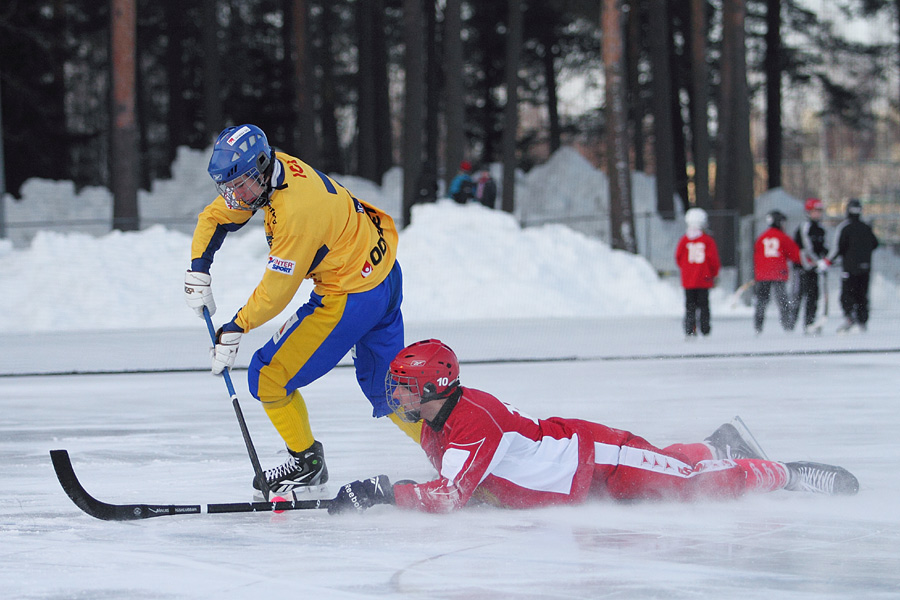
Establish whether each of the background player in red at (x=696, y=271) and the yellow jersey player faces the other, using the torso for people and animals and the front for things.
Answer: no

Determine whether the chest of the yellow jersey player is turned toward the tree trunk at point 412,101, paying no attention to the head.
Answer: no

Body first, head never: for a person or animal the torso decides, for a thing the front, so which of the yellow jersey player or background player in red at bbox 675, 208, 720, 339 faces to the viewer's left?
the yellow jersey player

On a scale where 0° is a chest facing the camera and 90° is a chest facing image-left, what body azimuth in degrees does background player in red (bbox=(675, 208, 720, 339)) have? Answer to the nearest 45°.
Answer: approximately 180°

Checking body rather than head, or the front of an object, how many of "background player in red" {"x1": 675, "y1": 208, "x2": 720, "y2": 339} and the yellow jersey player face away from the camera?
1

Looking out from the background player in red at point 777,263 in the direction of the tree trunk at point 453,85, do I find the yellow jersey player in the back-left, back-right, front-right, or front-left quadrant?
back-left

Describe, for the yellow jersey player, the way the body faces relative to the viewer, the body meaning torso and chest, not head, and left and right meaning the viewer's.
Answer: facing to the left of the viewer

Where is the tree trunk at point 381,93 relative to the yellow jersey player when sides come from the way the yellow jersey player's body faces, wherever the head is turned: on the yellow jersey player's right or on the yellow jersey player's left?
on the yellow jersey player's right

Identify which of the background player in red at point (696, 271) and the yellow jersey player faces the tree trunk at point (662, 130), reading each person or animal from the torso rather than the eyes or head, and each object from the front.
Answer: the background player in red

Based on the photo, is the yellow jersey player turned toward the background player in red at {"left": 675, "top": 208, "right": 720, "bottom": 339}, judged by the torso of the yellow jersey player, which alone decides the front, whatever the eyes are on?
no

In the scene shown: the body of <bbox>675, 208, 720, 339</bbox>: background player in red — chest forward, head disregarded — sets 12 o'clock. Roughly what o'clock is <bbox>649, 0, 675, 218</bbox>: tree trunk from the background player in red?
The tree trunk is roughly at 12 o'clock from the background player in red.

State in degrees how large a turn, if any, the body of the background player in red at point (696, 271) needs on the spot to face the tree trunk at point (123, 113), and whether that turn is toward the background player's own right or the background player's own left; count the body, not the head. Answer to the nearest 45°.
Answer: approximately 45° to the background player's own left

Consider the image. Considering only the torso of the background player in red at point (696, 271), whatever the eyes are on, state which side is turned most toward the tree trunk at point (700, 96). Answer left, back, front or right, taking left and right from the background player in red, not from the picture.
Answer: front

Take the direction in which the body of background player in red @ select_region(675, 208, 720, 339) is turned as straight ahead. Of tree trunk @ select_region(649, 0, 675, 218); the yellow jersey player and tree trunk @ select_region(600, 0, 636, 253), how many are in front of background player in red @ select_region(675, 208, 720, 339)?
2

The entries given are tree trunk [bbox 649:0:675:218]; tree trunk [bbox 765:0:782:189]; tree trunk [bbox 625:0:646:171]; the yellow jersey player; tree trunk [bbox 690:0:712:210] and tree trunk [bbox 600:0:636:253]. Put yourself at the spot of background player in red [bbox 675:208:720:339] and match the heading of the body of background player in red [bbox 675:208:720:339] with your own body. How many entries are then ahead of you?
5

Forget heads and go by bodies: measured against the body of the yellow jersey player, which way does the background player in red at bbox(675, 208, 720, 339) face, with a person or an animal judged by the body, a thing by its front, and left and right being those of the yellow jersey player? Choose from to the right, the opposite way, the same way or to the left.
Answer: to the right

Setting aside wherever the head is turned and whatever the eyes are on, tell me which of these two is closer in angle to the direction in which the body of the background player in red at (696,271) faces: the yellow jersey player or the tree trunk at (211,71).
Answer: the tree trunk

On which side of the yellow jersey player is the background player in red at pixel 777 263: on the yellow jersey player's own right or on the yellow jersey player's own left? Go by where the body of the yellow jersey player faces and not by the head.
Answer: on the yellow jersey player's own right
